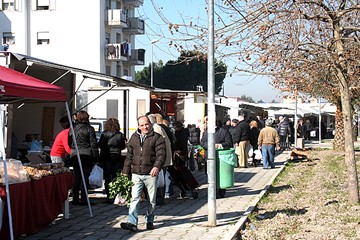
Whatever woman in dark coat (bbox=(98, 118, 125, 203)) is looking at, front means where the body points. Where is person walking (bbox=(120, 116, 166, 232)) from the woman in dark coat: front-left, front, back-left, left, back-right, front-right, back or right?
back

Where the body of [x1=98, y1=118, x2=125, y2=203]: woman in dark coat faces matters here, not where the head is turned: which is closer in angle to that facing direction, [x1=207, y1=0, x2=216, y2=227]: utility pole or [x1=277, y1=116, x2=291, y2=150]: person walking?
the person walking
